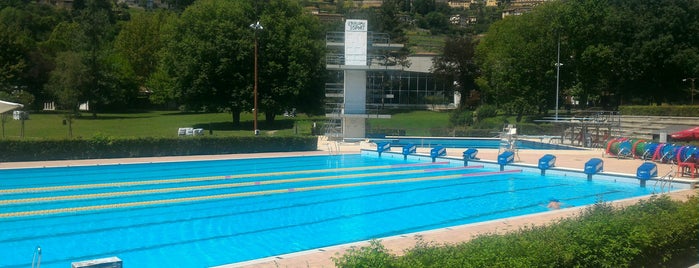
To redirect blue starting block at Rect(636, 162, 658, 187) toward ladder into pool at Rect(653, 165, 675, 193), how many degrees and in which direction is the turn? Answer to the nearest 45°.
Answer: approximately 135° to its left

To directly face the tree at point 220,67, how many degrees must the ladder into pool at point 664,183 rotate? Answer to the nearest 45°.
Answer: approximately 90° to its right

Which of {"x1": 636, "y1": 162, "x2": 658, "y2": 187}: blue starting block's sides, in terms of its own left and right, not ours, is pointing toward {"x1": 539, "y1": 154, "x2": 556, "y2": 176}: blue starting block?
right

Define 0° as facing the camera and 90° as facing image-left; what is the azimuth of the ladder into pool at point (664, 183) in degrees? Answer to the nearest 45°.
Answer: approximately 45°

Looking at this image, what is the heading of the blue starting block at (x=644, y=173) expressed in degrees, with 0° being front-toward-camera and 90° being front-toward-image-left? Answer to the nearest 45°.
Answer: approximately 45°

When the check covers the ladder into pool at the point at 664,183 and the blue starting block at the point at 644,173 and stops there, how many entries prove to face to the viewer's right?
0

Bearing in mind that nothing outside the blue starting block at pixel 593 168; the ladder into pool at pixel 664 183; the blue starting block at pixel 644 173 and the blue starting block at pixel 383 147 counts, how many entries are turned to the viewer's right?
0

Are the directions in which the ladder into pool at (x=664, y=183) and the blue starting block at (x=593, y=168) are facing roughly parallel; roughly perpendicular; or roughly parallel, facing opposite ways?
roughly parallel

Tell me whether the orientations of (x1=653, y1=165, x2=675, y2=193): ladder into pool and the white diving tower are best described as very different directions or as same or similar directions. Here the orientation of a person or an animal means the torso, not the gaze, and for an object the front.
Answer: very different directions

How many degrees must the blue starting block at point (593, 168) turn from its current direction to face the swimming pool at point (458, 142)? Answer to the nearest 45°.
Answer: approximately 90° to its right

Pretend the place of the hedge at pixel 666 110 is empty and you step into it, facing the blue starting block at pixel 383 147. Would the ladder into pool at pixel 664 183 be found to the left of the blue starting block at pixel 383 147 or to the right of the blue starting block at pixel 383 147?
left

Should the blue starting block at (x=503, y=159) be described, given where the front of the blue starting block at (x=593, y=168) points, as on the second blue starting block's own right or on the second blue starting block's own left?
on the second blue starting block's own right

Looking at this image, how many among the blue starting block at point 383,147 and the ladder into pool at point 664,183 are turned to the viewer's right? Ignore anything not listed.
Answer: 0

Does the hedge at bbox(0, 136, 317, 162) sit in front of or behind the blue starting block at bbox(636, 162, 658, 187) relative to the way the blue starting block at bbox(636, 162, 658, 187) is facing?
in front

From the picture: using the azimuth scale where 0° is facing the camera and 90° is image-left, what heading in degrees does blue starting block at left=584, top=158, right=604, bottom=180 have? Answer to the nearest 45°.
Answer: approximately 45°
